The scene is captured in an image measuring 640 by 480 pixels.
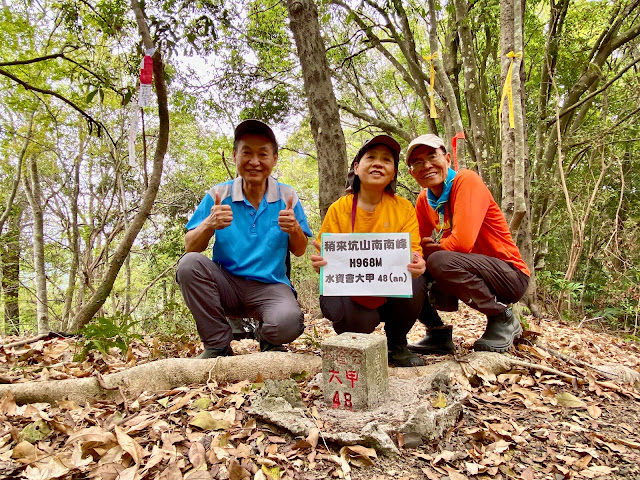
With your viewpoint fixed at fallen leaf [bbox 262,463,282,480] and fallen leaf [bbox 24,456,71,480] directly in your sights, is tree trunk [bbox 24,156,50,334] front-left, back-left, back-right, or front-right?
front-right

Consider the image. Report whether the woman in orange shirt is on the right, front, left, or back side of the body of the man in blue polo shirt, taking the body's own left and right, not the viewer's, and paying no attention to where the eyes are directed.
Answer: left

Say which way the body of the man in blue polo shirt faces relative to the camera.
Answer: toward the camera

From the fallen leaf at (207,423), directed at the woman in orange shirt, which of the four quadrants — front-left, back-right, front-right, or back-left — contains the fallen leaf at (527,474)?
front-right

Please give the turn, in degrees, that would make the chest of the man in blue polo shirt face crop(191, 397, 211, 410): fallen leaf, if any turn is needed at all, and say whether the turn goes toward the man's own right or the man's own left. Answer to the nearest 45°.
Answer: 0° — they already face it

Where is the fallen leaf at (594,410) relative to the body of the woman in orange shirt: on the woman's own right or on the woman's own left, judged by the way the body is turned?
on the woman's own left

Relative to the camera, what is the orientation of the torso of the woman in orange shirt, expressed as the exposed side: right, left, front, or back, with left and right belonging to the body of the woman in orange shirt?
front

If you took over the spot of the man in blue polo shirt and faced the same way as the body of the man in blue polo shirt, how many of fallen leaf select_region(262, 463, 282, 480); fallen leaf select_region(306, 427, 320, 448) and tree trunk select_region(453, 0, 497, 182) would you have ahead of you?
2

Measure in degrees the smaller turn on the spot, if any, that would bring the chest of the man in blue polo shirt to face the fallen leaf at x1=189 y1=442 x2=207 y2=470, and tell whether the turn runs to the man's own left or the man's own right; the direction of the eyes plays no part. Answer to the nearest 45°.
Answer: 0° — they already face it

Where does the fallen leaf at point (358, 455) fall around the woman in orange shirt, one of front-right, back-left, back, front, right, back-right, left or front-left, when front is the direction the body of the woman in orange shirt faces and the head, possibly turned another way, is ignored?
front

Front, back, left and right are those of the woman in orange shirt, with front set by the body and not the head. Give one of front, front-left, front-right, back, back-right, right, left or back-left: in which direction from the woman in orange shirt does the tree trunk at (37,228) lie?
back-right

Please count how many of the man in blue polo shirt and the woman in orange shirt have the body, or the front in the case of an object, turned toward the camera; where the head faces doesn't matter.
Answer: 2

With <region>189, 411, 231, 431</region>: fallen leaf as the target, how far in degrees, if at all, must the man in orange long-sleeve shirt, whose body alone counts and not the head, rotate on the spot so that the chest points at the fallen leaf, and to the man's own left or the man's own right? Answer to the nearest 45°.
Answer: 0° — they already face it

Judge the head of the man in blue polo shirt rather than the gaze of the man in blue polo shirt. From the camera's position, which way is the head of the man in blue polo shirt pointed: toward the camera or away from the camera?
toward the camera

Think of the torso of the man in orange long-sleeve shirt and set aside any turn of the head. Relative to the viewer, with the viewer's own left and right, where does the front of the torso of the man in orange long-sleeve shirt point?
facing the viewer and to the left of the viewer
